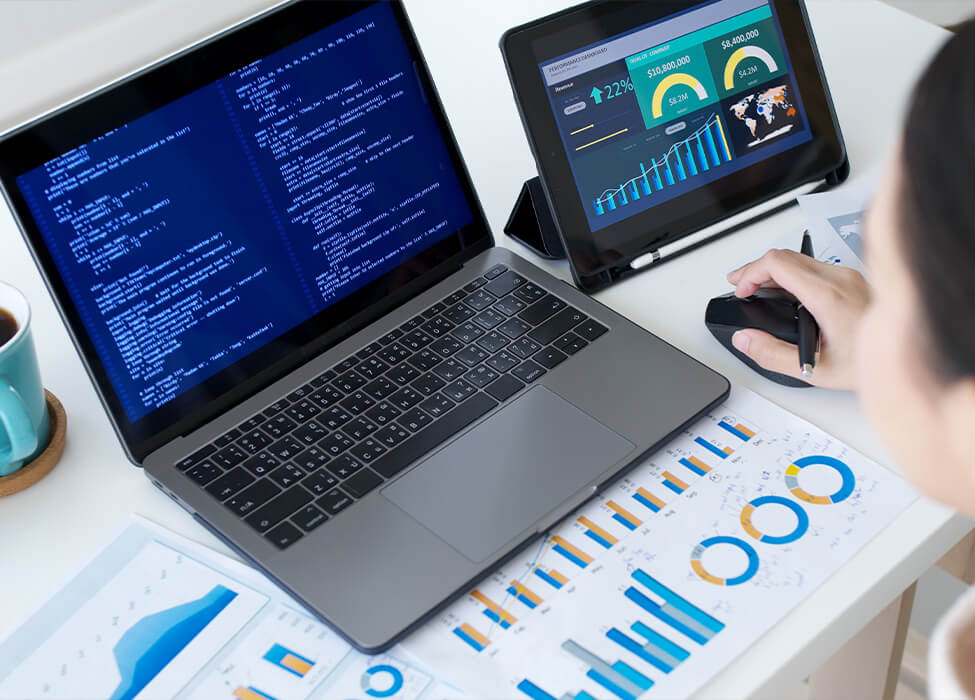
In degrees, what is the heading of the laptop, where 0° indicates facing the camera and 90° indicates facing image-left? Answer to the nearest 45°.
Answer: approximately 315°
